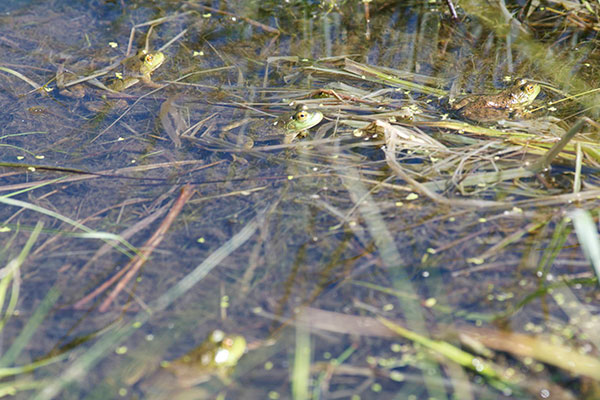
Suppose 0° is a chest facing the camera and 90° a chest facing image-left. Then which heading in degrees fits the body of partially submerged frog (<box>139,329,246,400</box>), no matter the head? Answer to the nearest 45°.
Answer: approximately 270°

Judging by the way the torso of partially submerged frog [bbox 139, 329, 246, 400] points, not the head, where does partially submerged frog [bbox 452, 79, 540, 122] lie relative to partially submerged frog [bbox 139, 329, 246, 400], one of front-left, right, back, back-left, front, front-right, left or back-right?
front-left

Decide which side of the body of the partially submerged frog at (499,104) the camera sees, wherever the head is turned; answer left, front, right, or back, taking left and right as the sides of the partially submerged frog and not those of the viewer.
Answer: right

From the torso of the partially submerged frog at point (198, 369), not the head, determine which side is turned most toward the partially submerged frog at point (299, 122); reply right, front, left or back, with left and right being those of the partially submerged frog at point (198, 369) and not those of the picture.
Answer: left

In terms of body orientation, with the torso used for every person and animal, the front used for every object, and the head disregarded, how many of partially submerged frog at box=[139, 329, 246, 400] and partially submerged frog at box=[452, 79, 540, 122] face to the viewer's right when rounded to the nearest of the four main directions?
2

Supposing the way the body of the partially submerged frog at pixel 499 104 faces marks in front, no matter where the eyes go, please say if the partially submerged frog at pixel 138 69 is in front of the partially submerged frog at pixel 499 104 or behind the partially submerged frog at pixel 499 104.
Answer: behind

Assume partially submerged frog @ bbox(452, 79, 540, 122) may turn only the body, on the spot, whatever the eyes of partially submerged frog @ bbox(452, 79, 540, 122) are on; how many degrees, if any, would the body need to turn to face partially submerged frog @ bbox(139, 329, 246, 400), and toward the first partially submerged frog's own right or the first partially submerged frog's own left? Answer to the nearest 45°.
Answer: approximately 90° to the first partially submerged frog's own right

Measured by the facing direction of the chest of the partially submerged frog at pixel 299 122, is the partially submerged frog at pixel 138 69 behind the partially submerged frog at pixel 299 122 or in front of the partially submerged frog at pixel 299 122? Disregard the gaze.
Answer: behind

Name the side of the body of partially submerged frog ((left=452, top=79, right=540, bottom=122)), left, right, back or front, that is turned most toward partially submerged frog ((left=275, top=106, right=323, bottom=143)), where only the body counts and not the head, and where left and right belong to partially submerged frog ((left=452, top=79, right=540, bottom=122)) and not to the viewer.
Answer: back
